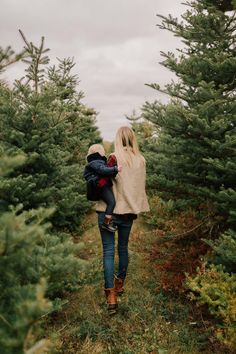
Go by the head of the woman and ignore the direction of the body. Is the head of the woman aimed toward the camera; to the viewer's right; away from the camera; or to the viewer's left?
away from the camera

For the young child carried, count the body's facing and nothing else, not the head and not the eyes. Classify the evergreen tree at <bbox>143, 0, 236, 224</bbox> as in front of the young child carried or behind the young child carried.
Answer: in front

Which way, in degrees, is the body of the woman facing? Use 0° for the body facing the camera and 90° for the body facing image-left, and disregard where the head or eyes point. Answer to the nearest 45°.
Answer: approximately 180°

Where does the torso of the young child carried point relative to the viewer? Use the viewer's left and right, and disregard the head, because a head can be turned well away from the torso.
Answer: facing away from the viewer and to the right of the viewer

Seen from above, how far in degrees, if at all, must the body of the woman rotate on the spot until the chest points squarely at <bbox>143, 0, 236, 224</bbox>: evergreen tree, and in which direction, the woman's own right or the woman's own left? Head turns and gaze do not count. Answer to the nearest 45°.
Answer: approximately 45° to the woman's own right
